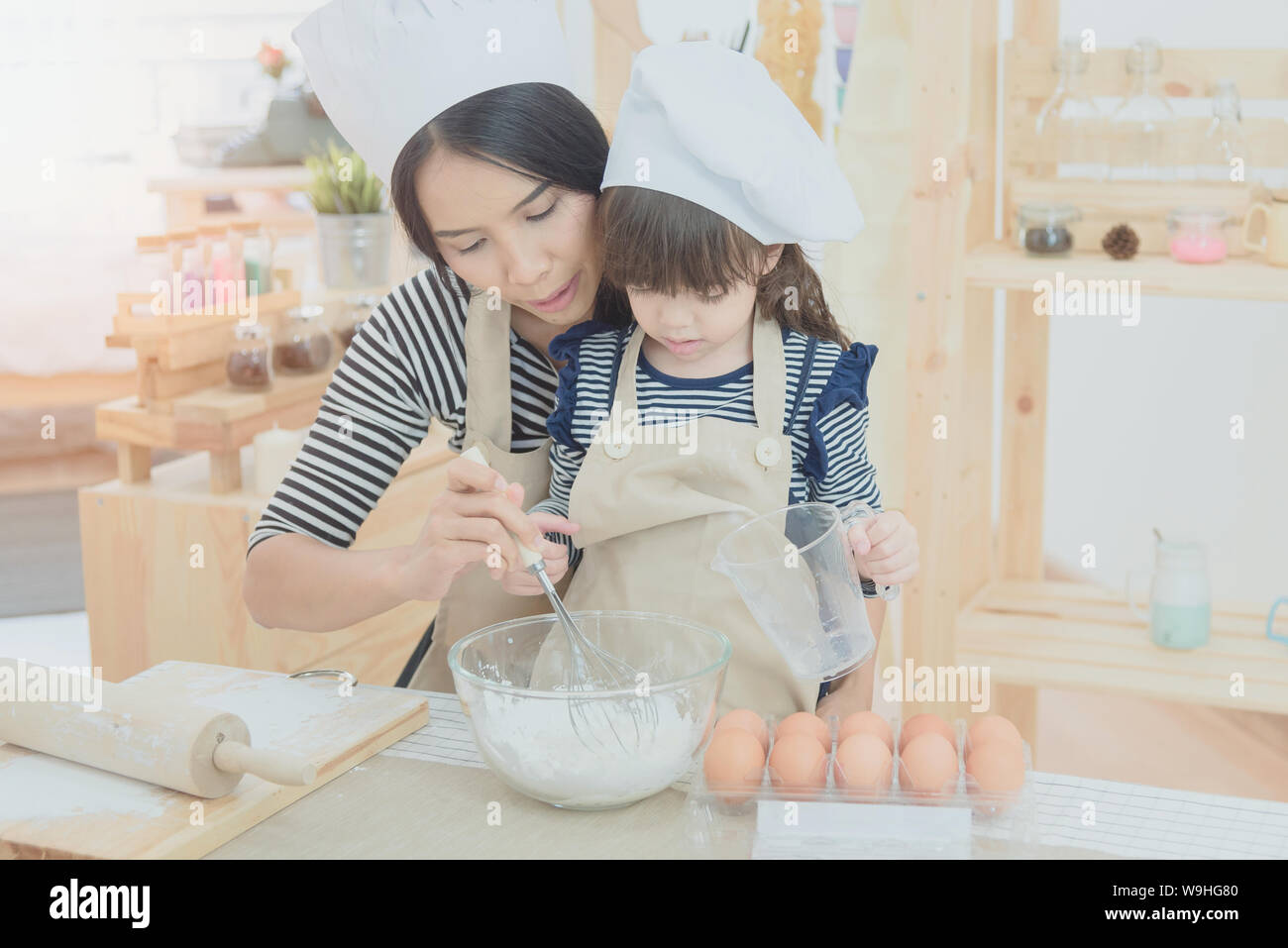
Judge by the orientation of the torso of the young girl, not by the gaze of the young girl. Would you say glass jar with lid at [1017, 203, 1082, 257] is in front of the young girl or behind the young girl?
behind

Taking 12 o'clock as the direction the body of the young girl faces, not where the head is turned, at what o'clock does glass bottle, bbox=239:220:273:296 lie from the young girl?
The glass bottle is roughly at 5 o'clock from the young girl.

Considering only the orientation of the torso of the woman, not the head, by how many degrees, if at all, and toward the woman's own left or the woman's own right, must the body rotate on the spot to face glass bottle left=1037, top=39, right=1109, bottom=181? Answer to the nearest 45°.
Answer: approximately 90° to the woman's own left

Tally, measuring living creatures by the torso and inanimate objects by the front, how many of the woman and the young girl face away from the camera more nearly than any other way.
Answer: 0

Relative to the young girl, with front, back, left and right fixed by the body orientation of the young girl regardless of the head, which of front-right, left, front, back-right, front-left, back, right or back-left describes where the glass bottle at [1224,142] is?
back-left

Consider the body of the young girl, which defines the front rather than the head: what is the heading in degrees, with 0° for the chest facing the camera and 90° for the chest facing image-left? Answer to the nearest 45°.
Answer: approximately 0°

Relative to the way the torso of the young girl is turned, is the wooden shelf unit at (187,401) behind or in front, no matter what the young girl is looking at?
behind

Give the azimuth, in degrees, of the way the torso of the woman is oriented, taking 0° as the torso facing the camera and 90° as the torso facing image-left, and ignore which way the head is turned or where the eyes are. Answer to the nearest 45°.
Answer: approximately 315°

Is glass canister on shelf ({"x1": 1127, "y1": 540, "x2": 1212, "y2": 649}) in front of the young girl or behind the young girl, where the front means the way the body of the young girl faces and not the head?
behind

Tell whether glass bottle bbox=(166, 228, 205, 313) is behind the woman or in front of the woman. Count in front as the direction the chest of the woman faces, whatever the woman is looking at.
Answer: behind

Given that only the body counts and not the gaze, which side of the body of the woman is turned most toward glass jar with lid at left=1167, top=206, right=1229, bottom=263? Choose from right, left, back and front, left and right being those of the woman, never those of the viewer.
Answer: left

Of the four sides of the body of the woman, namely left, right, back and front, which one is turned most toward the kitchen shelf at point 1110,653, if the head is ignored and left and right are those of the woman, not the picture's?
left
